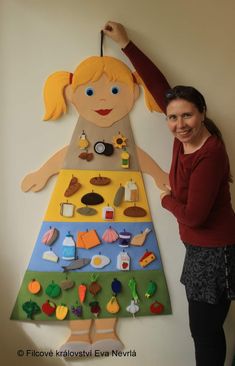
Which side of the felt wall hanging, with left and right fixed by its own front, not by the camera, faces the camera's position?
front

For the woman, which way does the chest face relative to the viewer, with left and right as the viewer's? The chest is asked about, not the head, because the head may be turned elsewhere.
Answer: facing the viewer and to the left of the viewer

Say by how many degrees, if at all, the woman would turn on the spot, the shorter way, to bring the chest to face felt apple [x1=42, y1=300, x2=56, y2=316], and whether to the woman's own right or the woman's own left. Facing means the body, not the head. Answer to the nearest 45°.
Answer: approximately 45° to the woman's own right
